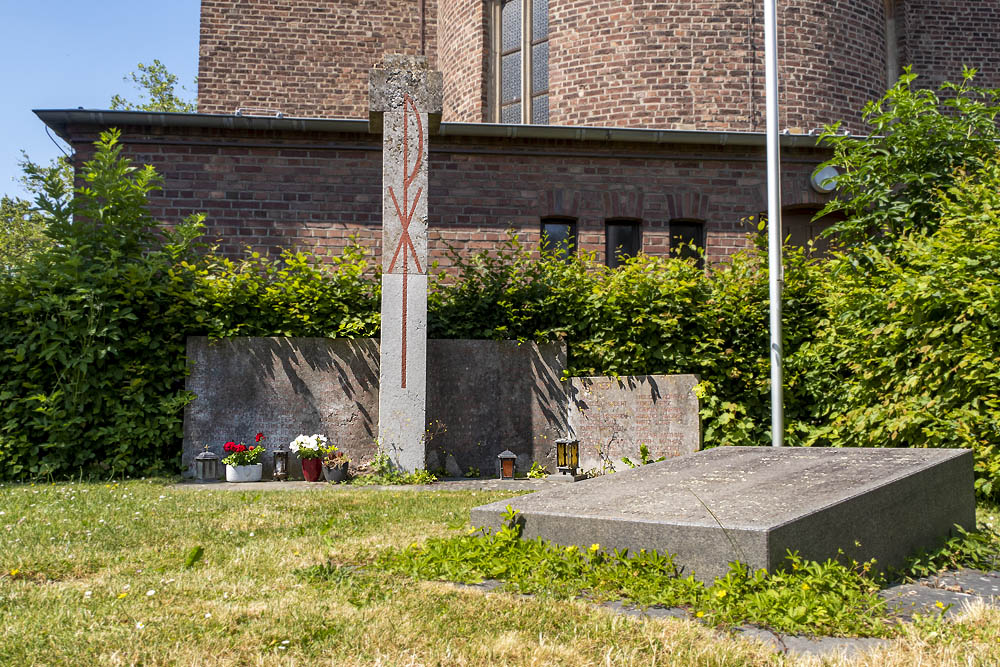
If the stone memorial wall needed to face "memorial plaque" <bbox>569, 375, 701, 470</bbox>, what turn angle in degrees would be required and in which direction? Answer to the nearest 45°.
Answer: approximately 90° to its left

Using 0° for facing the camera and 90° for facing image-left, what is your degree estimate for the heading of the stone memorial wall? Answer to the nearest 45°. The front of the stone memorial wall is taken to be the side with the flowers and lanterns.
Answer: approximately 0°

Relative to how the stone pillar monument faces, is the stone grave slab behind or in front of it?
in front

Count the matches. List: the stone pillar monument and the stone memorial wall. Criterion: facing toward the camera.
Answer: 2

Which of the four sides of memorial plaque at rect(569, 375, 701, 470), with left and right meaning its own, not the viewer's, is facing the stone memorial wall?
right

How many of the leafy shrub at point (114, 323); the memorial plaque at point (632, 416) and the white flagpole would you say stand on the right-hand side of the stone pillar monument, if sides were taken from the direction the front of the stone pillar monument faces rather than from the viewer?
1

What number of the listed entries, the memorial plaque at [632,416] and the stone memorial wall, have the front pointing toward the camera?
2

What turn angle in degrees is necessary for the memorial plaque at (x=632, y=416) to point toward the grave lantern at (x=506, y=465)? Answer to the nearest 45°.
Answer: approximately 90° to its right

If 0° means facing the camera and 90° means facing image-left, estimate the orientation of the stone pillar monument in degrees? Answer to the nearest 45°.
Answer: approximately 0°
